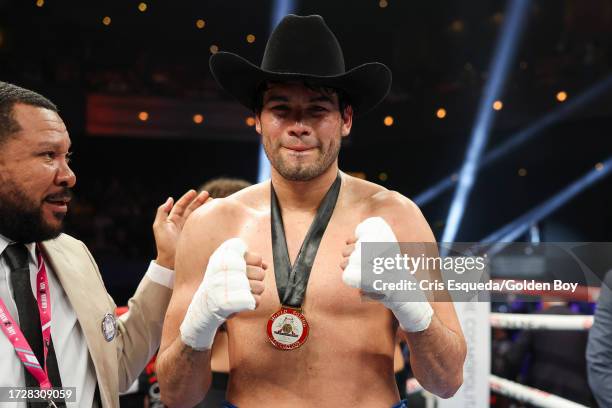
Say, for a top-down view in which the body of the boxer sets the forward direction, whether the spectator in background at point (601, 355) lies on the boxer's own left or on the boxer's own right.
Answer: on the boxer's own left

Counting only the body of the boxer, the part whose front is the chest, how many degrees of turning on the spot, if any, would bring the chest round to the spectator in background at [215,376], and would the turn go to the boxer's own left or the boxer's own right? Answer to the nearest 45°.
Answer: approximately 180°

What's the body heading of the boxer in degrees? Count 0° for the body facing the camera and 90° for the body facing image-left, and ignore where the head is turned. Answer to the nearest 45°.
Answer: approximately 0°
